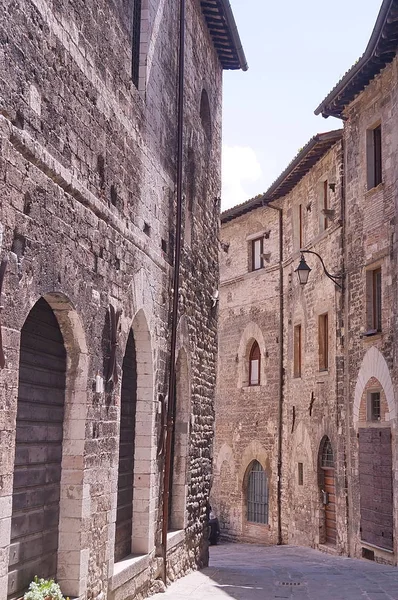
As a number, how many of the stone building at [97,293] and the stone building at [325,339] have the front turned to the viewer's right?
1

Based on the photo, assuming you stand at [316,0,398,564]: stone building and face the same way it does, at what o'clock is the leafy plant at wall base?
The leafy plant at wall base is roughly at 11 o'clock from the stone building.

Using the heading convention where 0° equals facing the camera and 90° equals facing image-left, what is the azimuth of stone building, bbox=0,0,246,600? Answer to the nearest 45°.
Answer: approximately 270°

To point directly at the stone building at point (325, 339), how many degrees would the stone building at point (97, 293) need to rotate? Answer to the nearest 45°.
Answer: approximately 45° to its left

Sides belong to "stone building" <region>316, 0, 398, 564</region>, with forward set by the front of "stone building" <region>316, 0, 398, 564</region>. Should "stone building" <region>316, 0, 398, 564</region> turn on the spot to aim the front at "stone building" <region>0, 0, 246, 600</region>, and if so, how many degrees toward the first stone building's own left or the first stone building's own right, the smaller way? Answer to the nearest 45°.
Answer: approximately 45° to the first stone building's own left

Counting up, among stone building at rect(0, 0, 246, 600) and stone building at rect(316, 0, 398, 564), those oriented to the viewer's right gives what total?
1

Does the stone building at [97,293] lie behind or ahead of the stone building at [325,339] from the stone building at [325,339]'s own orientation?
ahead

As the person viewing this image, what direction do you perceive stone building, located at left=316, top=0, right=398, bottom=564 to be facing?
facing the viewer and to the left of the viewer

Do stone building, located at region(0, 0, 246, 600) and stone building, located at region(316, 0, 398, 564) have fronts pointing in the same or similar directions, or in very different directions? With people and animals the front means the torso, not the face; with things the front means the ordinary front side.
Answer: very different directions
